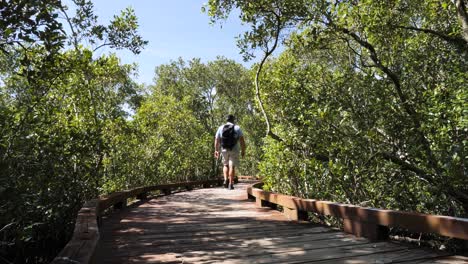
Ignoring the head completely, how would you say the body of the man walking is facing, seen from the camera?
away from the camera

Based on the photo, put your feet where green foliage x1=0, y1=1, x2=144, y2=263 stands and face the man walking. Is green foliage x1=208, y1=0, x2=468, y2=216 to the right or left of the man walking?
right

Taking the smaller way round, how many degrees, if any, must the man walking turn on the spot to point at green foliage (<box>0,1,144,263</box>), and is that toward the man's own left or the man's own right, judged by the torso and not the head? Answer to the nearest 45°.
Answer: approximately 135° to the man's own left

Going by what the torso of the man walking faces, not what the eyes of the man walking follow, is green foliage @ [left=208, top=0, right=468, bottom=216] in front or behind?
behind
